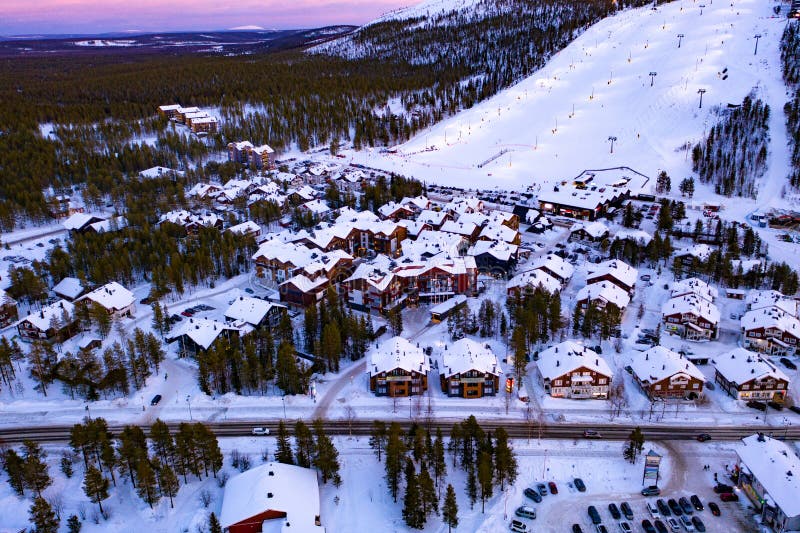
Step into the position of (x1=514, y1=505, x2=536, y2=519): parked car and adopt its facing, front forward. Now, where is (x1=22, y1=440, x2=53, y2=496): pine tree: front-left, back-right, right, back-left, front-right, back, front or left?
front

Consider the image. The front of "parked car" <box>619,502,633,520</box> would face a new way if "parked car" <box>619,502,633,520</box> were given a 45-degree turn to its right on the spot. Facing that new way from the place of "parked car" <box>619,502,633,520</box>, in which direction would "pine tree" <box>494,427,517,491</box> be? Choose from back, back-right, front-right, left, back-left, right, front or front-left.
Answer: left

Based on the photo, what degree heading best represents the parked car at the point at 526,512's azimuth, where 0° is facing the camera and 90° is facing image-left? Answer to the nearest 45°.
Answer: approximately 90°

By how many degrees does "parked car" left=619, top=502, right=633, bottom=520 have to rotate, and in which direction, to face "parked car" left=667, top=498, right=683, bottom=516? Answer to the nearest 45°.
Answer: approximately 90° to its left

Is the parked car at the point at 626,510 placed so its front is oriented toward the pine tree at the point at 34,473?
no

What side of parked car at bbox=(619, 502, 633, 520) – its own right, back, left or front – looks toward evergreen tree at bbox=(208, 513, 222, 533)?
right

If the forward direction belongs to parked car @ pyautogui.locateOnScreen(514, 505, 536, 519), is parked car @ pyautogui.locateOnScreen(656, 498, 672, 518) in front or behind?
behind

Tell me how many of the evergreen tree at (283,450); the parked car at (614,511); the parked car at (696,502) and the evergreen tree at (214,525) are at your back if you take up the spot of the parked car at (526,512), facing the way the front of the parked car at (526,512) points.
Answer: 2

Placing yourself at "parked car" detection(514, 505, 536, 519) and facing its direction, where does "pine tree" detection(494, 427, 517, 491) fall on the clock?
The pine tree is roughly at 2 o'clock from the parked car.

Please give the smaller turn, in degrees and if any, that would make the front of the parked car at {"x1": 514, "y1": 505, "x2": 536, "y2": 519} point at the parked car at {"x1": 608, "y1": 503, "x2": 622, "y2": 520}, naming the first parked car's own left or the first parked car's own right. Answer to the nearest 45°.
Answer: approximately 180°

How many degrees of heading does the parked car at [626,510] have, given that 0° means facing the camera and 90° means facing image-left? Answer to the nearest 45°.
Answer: approximately 135°

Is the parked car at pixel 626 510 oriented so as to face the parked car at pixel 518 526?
no

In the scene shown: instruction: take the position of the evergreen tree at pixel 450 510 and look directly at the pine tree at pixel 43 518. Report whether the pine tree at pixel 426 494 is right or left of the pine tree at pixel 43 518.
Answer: right
